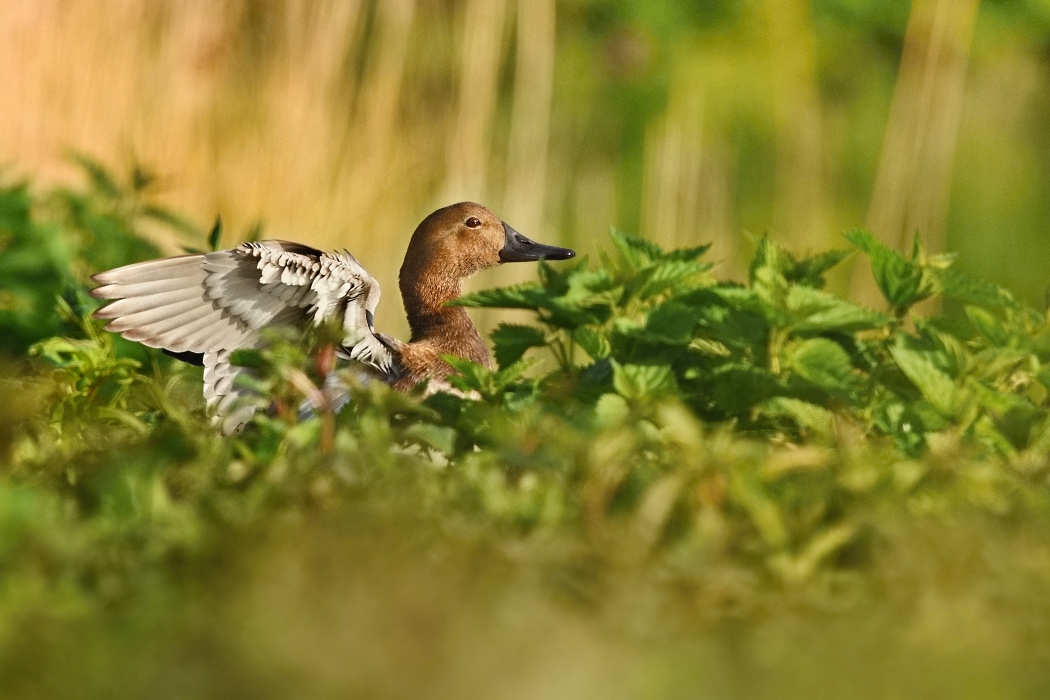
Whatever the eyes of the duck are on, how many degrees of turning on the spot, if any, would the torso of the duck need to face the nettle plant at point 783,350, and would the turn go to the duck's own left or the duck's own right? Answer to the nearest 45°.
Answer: approximately 45° to the duck's own right

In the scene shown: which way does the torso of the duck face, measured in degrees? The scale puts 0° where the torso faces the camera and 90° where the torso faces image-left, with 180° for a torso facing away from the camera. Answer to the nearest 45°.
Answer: approximately 270°
